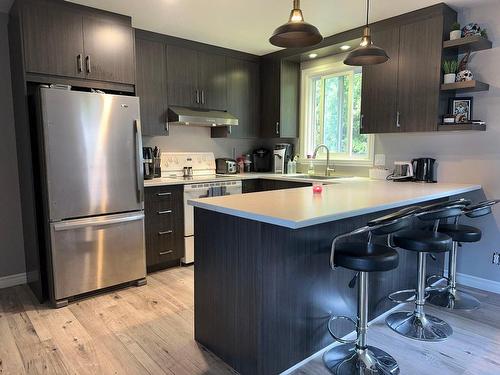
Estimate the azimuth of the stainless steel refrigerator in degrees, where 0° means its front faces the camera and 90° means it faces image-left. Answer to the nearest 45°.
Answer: approximately 315°

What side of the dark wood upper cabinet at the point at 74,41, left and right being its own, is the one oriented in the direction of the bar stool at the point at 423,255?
front

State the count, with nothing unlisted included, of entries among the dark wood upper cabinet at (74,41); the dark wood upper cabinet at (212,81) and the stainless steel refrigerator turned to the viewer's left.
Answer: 0

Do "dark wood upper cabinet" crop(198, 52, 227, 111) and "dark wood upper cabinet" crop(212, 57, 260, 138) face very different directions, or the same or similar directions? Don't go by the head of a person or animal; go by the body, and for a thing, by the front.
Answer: same or similar directions

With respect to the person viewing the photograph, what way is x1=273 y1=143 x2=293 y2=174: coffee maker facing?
facing the viewer and to the left of the viewer

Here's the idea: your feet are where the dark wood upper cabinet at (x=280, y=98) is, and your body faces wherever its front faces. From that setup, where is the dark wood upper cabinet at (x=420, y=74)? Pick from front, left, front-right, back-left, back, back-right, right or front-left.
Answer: left

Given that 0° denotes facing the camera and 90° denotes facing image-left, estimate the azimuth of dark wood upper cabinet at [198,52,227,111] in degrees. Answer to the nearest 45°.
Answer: approximately 315°

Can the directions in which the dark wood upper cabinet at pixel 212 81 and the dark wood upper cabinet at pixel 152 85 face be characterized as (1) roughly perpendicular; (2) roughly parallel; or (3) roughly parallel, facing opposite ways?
roughly parallel

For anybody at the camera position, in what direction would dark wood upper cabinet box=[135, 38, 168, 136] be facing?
facing the viewer and to the right of the viewer
